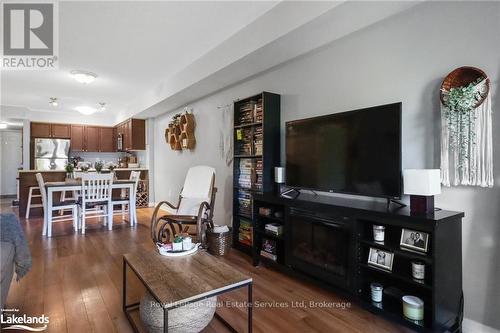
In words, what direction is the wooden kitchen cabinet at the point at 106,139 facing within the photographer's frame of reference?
facing the viewer

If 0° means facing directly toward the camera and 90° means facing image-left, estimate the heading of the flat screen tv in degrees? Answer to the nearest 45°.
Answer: approximately 45°

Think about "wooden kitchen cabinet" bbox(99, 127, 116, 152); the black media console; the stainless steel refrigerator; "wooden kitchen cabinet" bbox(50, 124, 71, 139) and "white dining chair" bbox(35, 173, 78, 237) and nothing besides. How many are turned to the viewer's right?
1

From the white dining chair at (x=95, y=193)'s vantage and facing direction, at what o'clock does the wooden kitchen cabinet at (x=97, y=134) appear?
The wooden kitchen cabinet is roughly at 12 o'clock from the white dining chair.

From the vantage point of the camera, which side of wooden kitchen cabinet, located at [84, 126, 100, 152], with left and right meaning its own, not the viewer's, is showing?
front

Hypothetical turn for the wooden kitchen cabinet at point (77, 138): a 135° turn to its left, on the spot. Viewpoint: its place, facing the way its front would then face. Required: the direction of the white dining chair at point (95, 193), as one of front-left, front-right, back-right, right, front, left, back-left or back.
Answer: back-right

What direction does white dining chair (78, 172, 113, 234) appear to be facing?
away from the camera

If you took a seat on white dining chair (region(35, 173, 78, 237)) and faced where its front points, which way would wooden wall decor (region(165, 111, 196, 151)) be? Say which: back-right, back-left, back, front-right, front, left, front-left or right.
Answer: front

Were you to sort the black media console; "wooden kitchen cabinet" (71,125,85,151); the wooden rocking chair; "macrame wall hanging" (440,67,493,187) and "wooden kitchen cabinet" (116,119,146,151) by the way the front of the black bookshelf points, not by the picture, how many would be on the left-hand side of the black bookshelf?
2

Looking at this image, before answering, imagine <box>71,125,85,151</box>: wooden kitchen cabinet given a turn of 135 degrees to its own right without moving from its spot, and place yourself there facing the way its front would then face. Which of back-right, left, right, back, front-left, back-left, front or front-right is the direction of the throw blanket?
back-left

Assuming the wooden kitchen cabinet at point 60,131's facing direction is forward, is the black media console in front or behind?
in front

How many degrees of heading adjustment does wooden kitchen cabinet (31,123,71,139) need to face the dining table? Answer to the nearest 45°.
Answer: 0° — it already faces it
